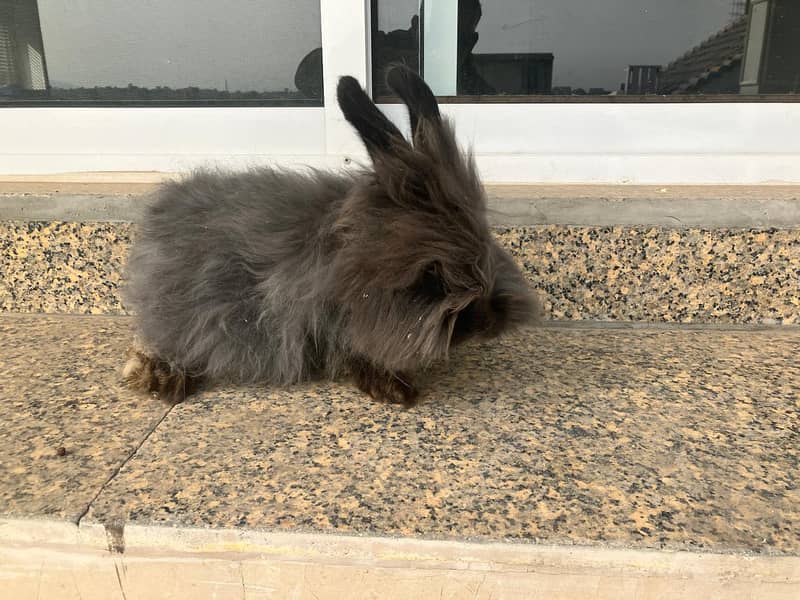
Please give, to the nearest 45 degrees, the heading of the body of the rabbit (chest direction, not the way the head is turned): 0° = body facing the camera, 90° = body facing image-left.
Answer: approximately 270°

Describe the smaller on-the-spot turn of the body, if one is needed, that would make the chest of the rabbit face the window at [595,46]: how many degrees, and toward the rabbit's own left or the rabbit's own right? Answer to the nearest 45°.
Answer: approximately 45° to the rabbit's own left

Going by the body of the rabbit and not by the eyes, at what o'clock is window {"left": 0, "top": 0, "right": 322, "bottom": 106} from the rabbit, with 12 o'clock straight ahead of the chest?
The window is roughly at 8 o'clock from the rabbit.
